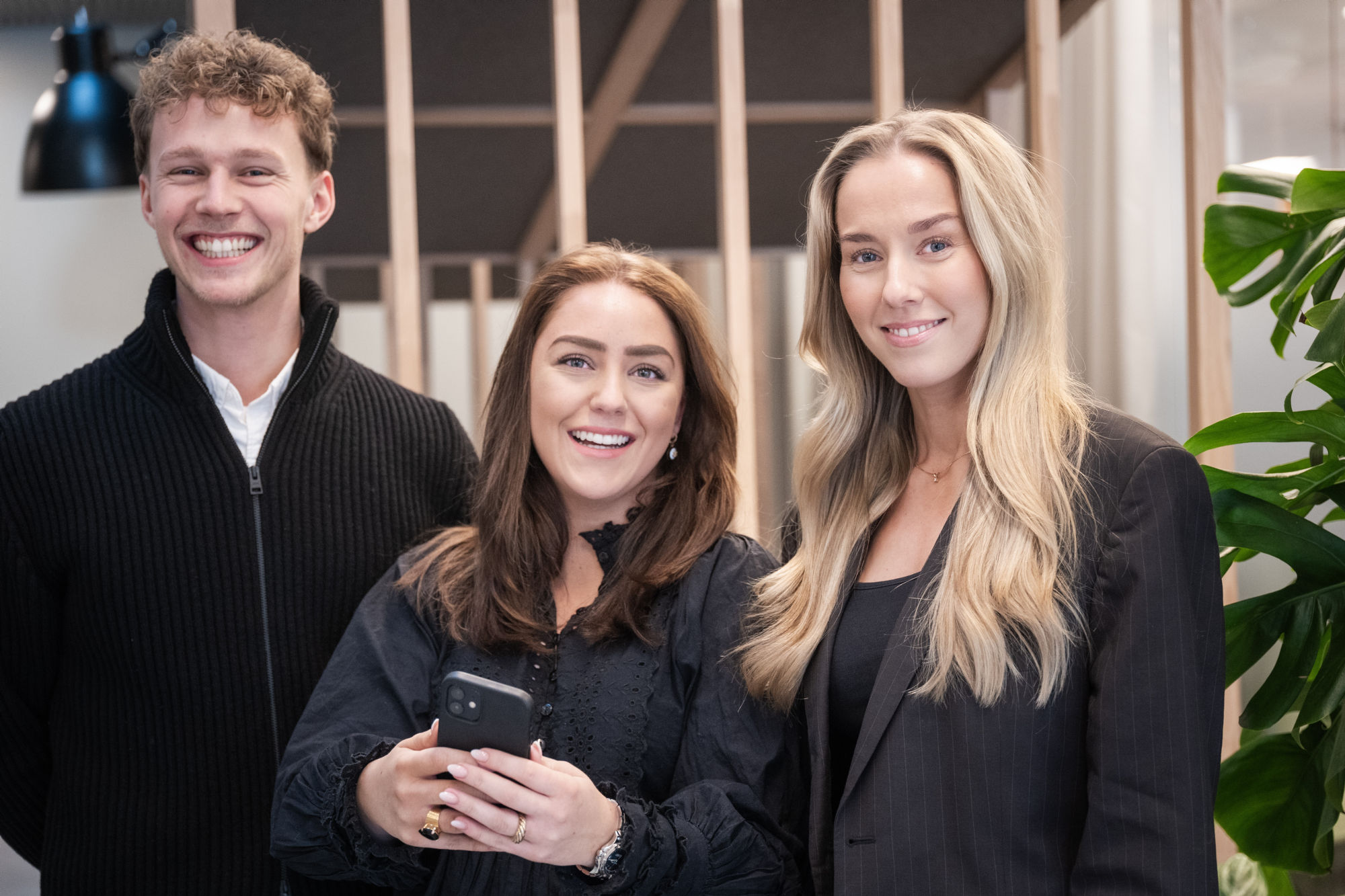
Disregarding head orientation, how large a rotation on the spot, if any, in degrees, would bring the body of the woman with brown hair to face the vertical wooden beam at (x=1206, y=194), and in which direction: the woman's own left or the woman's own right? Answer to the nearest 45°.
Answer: approximately 135° to the woman's own left

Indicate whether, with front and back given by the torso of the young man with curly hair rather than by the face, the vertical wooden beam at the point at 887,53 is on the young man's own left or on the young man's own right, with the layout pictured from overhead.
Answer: on the young man's own left

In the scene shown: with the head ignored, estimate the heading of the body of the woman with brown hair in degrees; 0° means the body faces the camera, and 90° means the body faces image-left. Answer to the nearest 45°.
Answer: approximately 0°

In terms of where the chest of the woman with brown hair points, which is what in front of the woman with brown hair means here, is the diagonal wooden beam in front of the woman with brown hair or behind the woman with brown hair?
behind

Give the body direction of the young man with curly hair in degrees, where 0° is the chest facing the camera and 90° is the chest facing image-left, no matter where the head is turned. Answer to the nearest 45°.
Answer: approximately 0°

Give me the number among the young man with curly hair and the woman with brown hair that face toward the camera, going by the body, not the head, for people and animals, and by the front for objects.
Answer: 2

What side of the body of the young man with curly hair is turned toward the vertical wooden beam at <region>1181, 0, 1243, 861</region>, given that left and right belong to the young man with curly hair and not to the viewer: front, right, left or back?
left

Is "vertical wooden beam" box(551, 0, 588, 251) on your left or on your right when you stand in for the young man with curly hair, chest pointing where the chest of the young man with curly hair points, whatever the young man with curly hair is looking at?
on your left

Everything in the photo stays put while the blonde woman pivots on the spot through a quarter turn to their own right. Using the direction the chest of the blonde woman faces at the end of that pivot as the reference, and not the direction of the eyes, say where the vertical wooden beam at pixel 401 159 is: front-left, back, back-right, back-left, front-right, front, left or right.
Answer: front

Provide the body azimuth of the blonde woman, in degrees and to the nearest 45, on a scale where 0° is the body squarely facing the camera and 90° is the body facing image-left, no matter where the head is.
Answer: approximately 45°
